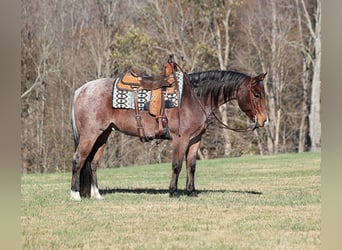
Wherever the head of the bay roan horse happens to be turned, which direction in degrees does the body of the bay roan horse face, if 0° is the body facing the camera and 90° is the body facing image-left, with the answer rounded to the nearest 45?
approximately 270°
